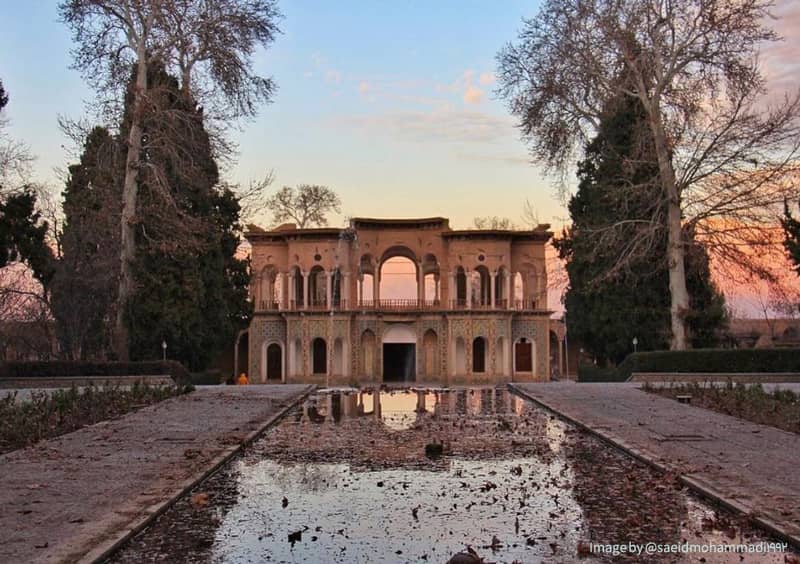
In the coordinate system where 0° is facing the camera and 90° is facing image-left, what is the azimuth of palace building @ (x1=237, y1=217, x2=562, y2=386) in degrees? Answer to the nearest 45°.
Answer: approximately 0°

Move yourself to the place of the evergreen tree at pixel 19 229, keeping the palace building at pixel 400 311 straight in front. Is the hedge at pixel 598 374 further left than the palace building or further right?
right

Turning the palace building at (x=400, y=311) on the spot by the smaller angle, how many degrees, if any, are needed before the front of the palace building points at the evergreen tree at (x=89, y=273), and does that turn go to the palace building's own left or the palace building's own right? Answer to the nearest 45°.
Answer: approximately 45° to the palace building's own right

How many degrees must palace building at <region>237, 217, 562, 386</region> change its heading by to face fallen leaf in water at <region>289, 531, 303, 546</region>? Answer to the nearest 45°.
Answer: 0° — it already faces it

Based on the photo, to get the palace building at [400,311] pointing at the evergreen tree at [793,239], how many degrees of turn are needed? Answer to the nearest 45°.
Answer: approximately 45° to its left

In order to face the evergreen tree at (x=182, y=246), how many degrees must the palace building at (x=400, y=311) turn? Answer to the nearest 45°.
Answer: approximately 45° to its right

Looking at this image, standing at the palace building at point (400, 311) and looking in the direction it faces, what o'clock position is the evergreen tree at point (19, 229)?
The evergreen tree is roughly at 1 o'clock from the palace building.

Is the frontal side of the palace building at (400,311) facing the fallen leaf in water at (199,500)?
yes
